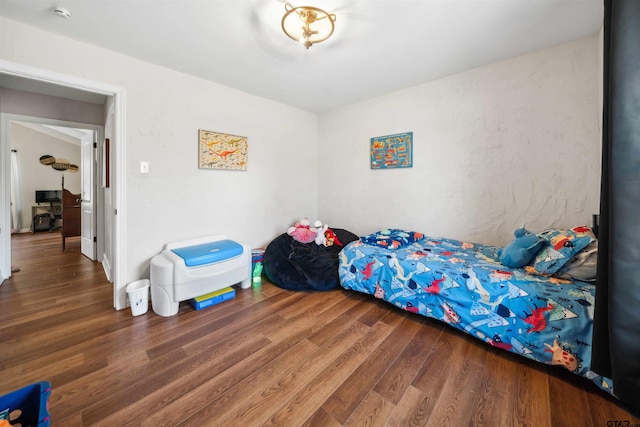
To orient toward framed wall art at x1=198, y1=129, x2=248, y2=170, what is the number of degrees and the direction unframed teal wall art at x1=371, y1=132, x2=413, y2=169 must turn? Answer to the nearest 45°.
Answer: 0° — it already faces it

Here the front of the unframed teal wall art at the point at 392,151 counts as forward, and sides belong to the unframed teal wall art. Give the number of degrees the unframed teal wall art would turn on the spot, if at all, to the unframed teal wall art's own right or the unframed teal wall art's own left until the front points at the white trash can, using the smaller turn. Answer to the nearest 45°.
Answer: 0° — it already faces it

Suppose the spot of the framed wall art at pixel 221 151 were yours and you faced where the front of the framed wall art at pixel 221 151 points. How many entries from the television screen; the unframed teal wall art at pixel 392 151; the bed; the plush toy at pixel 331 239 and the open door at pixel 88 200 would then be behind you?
2

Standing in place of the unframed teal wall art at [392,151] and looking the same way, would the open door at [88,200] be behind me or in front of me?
in front

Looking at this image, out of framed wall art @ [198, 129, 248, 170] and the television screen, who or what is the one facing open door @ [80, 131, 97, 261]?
the television screen

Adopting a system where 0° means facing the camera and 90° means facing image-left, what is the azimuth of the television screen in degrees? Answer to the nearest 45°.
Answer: approximately 0°

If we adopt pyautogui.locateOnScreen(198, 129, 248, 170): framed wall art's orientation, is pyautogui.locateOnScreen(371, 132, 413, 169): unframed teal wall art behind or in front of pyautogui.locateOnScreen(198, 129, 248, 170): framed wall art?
in front

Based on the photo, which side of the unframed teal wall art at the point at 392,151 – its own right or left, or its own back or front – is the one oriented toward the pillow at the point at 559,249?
left

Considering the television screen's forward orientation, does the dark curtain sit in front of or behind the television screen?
in front

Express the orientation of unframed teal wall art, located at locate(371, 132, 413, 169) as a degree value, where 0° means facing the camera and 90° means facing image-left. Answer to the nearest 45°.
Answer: approximately 45°

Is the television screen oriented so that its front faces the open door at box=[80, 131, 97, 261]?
yes

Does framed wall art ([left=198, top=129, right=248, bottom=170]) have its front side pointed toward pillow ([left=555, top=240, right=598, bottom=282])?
yes

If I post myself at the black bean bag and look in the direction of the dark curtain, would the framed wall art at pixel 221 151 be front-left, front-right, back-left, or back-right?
back-right

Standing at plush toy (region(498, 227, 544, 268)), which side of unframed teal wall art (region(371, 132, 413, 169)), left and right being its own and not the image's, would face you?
left

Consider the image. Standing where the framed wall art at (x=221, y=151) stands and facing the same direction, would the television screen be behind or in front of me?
behind
